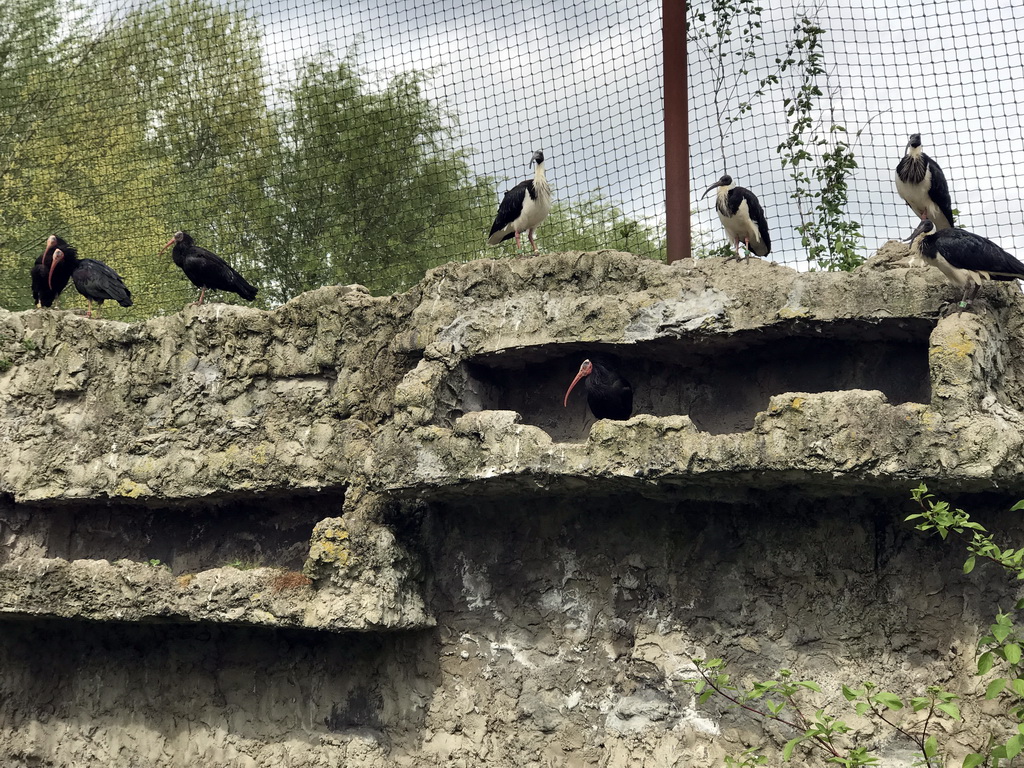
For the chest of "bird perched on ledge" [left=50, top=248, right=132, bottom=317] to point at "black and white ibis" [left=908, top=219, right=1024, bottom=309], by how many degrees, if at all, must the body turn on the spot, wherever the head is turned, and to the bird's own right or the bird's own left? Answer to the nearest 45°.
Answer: approximately 135° to the bird's own left

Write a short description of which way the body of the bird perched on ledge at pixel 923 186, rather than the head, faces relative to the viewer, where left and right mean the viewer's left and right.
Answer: facing the viewer and to the left of the viewer

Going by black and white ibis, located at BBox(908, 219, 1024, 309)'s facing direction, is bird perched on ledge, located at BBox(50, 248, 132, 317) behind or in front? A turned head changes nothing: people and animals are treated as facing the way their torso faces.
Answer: in front

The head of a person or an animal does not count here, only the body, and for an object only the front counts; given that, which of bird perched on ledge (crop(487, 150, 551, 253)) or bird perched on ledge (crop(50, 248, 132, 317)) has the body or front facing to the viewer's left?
bird perched on ledge (crop(50, 248, 132, 317))

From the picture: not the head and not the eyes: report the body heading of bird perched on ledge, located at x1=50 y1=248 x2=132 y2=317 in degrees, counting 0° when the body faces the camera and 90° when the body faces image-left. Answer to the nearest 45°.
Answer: approximately 90°

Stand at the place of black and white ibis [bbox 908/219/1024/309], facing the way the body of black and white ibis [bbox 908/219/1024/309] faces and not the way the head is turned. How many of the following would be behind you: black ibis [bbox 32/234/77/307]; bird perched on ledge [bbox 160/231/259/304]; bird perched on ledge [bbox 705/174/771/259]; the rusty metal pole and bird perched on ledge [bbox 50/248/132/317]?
0

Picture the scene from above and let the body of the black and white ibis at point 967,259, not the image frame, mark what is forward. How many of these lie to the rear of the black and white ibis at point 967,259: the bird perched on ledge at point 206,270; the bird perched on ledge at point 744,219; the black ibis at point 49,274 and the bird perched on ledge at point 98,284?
0

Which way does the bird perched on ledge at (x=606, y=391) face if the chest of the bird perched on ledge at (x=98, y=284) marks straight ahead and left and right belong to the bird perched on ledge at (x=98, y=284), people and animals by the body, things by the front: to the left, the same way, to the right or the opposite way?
the same way

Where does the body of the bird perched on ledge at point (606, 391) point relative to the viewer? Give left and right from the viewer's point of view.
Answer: facing to the left of the viewer

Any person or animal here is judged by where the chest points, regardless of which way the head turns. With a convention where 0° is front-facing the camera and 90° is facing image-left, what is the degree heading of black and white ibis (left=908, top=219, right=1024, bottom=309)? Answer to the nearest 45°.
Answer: approximately 90°

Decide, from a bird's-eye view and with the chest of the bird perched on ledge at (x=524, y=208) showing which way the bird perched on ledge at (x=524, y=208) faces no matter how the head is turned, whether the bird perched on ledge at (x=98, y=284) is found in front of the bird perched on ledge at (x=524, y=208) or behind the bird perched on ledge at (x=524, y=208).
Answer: behind

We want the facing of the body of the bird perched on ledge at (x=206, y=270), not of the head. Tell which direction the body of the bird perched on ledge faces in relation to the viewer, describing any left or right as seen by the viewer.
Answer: facing to the left of the viewer

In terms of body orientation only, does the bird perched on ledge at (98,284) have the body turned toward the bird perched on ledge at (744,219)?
no

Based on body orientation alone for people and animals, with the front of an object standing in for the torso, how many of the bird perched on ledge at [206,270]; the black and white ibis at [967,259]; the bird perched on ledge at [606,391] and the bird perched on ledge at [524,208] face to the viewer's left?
3

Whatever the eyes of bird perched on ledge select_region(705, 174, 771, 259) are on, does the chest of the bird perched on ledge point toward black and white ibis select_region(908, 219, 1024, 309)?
no

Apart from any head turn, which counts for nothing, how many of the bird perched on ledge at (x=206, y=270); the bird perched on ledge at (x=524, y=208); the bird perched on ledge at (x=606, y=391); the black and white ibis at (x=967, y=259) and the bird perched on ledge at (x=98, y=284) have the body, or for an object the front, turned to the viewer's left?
4
